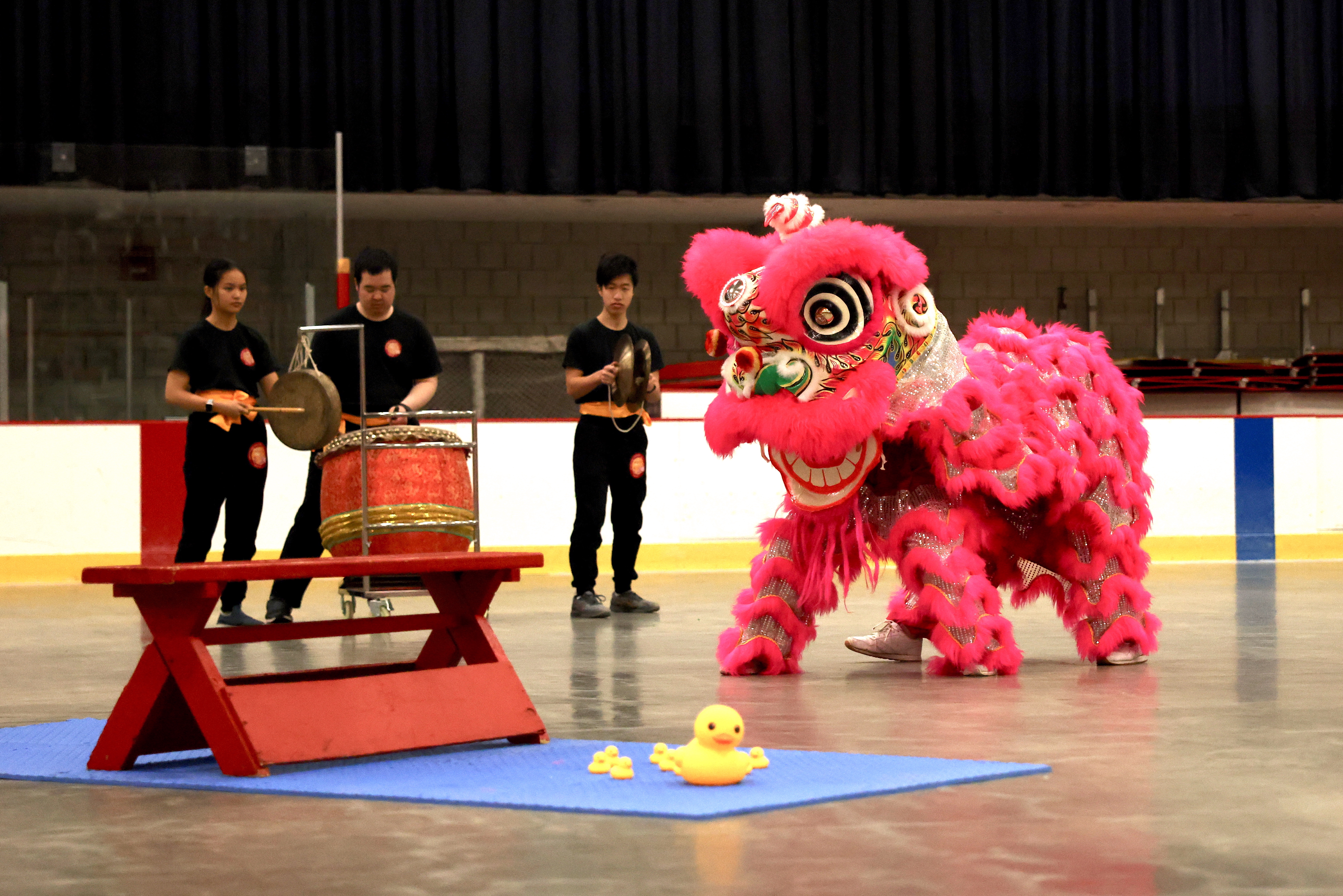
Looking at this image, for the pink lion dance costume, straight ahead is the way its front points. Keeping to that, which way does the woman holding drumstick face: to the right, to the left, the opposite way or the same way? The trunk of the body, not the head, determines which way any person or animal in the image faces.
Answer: to the left

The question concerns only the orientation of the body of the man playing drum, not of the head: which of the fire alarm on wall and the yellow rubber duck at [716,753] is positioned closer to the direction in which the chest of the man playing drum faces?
the yellow rubber duck

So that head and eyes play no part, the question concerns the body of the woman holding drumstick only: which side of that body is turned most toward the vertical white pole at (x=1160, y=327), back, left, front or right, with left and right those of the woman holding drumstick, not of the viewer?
left

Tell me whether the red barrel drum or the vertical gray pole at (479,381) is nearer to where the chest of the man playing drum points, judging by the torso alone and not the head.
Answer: the red barrel drum

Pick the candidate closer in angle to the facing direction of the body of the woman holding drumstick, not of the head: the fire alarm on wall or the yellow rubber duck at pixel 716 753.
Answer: the yellow rubber duck

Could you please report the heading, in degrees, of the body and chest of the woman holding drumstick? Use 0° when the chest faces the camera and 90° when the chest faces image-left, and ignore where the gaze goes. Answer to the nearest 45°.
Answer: approximately 315°

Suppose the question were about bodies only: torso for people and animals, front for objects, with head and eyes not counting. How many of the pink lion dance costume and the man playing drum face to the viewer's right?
0

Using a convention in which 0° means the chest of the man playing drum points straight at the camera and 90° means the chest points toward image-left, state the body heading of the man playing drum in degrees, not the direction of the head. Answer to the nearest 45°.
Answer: approximately 0°

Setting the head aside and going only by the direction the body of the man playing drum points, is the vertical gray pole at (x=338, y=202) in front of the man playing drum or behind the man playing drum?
behind

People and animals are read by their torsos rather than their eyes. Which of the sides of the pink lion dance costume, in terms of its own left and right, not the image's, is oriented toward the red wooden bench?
front

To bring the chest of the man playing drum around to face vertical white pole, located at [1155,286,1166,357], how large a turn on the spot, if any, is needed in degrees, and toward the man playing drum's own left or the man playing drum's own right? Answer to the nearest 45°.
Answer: approximately 135° to the man playing drum's own left

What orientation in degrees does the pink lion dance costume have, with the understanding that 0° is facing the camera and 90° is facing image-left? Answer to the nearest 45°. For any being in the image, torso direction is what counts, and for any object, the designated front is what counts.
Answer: approximately 45°

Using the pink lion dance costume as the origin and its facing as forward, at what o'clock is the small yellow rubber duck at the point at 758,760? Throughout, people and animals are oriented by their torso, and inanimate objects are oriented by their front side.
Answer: The small yellow rubber duck is roughly at 11 o'clock from the pink lion dance costume.

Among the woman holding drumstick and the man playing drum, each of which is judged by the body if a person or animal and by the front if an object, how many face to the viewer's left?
0
